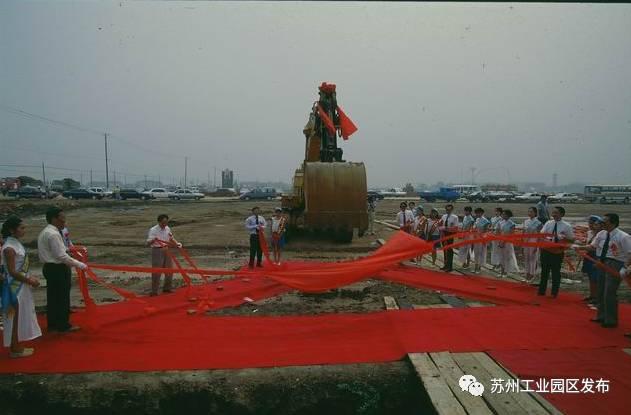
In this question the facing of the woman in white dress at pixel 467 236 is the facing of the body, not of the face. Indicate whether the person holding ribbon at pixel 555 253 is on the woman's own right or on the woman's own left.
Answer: on the woman's own left

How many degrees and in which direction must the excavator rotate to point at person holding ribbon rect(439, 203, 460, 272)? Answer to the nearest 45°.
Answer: approximately 45° to its left

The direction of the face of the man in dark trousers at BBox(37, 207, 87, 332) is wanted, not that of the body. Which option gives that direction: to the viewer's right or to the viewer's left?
to the viewer's right

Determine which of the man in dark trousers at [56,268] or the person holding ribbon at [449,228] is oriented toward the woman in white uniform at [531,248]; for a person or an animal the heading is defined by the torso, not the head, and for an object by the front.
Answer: the man in dark trousers

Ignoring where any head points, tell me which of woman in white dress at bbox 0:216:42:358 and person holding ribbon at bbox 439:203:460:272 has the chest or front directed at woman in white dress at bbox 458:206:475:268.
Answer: woman in white dress at bbox 0:216:42:358

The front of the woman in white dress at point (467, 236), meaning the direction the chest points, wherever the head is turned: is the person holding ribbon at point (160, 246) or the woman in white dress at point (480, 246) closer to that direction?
the person holding ribbon

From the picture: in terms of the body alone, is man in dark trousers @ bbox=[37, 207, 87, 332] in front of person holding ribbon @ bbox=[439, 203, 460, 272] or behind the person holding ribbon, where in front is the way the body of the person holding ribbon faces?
in front

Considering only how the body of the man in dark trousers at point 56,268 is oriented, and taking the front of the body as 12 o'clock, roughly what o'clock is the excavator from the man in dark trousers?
The excavator is roughly at 11 o'clock from the man in dark trousers.

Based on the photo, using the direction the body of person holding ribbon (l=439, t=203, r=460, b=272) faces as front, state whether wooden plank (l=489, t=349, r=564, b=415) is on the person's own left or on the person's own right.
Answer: on the person's own left

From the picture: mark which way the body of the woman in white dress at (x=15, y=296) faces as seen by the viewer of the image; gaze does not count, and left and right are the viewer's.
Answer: facing to the right of the viewer

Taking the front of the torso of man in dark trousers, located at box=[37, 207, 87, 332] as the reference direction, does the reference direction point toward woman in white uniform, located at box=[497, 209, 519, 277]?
yes

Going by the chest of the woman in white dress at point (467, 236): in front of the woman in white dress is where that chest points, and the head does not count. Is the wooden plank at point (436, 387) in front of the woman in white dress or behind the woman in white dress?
in front

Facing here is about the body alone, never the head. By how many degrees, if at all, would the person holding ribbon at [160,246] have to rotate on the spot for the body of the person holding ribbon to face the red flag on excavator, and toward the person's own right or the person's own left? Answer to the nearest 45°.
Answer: approximately 90° to the person's own left
